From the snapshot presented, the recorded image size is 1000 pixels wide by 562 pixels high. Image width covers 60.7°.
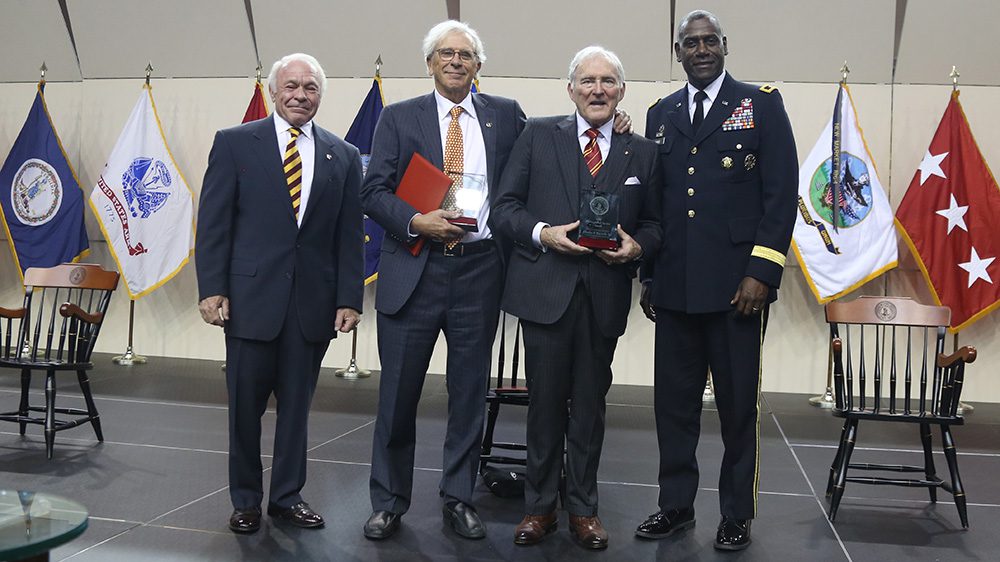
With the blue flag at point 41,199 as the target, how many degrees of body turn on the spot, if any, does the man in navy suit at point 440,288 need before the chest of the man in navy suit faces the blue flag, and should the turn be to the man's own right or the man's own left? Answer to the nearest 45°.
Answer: approximately 135° to the man's own right

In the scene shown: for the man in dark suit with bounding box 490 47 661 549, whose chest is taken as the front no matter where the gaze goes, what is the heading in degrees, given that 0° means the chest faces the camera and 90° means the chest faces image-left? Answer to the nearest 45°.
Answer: approximately 0°

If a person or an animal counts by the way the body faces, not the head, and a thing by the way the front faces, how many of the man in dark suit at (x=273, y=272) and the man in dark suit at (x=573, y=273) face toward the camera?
2

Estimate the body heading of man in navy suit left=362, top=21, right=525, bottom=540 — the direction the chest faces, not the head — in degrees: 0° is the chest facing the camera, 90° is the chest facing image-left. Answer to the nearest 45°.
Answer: approximately 0°
